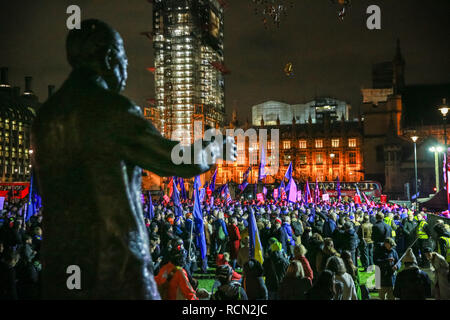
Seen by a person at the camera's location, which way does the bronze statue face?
facing away from the viewer and to the right of the viewer

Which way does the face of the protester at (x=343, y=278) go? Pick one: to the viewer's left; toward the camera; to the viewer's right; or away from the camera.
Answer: away from the camera

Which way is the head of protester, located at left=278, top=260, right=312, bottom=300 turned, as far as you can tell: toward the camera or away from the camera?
away from the camera

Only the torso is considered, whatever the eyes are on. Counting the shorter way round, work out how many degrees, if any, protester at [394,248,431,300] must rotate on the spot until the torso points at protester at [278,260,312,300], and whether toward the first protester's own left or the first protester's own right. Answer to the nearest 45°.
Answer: approximately 90° to the first protester's own left

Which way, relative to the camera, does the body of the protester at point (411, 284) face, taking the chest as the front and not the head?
away from the camera

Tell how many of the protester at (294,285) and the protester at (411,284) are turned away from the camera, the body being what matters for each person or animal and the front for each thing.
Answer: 2

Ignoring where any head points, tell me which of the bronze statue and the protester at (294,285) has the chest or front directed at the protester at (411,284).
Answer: the bronze statue

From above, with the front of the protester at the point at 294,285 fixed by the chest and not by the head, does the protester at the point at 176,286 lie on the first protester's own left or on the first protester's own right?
on the first protester's own left

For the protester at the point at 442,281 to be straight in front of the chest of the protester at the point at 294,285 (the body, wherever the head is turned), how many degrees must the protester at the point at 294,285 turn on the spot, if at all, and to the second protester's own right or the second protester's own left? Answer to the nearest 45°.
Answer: approximately 90° to the second protester's own right

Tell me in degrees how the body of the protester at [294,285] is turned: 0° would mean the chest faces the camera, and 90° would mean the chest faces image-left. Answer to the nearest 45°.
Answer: approximately 180°
